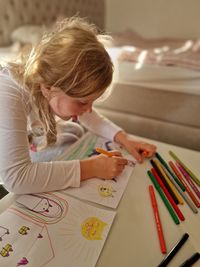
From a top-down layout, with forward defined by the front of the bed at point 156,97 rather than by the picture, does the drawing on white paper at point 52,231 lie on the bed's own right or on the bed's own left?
on the bed's own right

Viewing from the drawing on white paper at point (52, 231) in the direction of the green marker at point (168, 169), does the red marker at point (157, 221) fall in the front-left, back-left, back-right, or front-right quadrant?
front-right

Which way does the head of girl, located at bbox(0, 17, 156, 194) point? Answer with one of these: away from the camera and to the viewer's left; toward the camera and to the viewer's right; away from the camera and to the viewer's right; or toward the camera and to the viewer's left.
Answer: toward the camera and to the viewer's right

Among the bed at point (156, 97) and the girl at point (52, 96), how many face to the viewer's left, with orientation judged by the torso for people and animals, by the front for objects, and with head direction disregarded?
0

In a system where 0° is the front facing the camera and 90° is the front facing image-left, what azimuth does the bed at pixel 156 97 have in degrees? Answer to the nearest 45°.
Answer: approximately 315°

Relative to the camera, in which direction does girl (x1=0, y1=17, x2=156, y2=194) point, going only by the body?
to the viewer's right
